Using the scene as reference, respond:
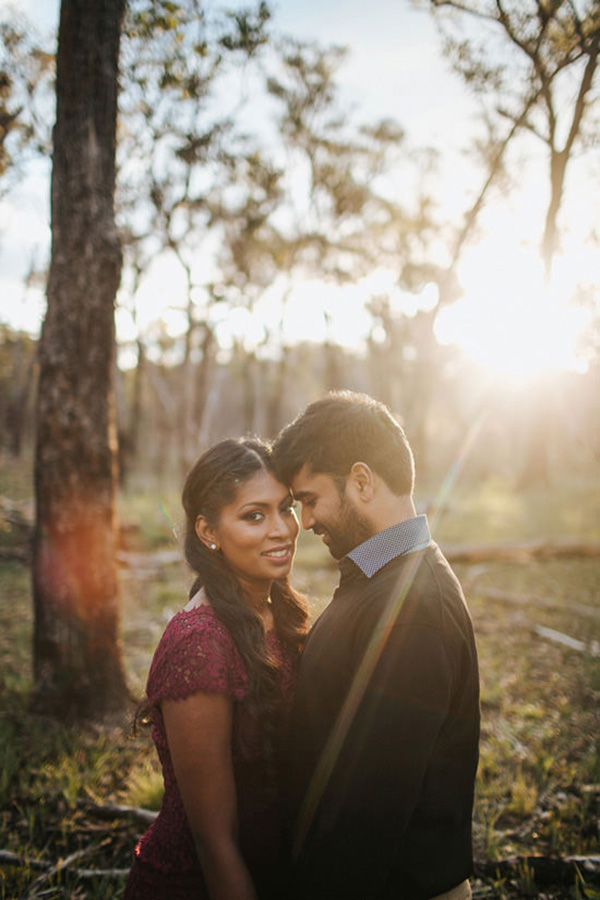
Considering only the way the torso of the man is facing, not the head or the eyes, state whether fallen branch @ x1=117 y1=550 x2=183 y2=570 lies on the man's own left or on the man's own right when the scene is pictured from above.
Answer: on the man's own right

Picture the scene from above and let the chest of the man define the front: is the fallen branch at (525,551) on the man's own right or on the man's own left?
on the man's own right

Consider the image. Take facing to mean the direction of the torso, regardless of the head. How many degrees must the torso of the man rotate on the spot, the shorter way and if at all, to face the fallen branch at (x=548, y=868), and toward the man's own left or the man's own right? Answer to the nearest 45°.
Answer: approximately 135° to the man's own right

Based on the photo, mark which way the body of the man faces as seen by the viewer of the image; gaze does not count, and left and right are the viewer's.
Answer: facing to the left of the viewer

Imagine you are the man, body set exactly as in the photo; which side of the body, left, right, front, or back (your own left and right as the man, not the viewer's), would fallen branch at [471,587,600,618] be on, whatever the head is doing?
right

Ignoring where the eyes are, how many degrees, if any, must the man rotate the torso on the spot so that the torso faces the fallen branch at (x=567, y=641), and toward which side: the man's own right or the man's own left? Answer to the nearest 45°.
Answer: approximately 90° to the man's own right

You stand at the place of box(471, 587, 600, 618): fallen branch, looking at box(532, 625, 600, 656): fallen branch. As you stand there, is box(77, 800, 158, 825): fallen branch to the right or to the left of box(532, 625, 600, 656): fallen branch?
right

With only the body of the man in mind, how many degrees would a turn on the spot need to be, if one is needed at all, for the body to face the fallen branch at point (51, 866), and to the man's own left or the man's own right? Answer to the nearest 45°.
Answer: approximately 45° to the man's own right
